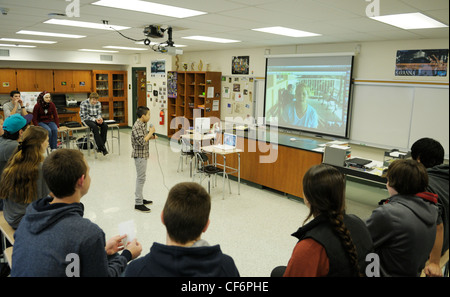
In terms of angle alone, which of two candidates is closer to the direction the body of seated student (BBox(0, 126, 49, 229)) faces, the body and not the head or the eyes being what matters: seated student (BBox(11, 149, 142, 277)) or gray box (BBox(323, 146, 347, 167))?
the gray box

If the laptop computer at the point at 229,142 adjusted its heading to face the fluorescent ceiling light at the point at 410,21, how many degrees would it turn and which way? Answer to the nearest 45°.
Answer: approximately 90° to its left

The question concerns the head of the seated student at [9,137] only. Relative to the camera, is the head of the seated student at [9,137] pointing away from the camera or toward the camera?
away from the camera

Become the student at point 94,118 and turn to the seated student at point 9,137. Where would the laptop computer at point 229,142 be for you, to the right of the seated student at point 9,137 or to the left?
left

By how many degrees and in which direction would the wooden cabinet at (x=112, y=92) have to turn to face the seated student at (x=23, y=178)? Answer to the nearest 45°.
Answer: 0° — it already faces them

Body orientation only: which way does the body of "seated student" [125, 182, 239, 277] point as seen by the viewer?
away from the camera

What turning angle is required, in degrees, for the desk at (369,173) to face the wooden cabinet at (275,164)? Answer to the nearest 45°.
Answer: approximately 90° to its right

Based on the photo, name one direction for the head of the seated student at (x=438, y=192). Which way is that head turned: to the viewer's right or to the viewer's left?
to the viewer's left

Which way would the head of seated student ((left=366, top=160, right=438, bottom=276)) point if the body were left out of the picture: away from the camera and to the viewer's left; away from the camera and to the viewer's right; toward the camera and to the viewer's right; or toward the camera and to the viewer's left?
away from the camera and to the viewer's left
